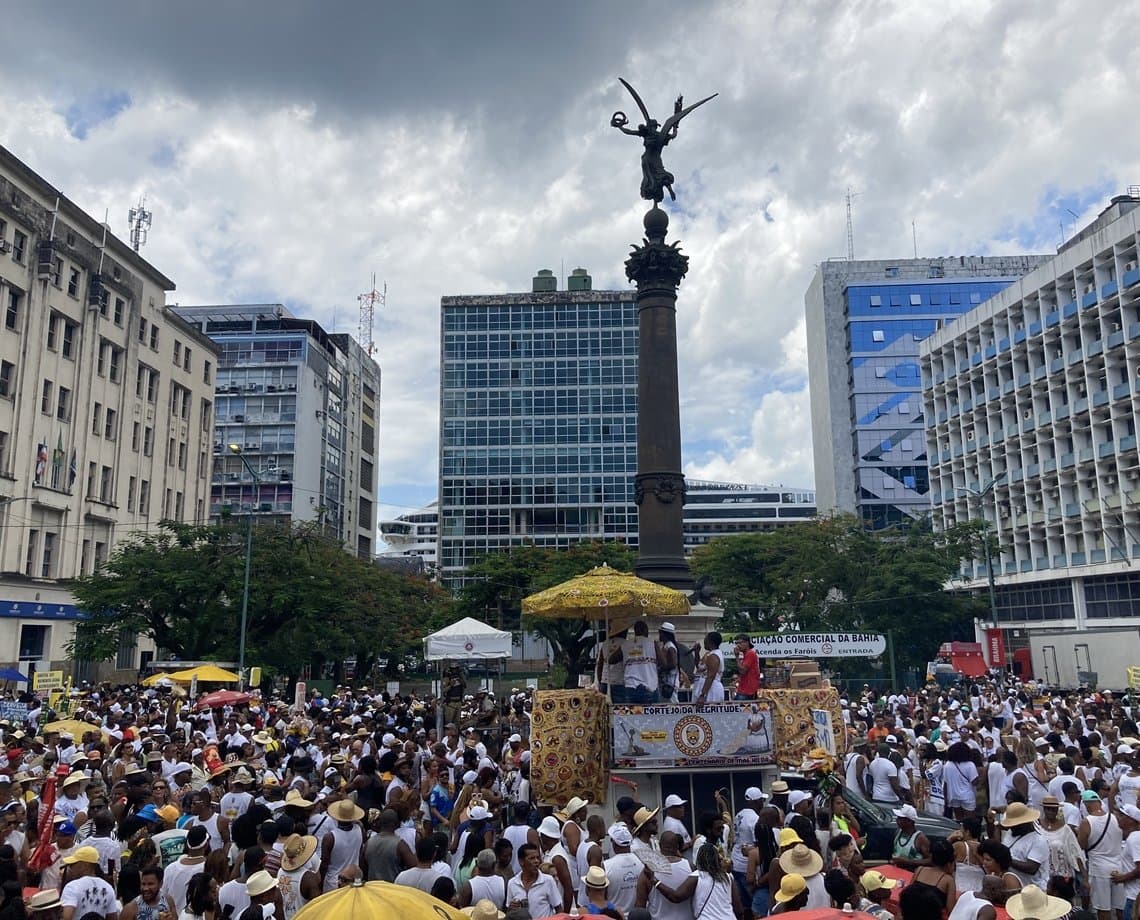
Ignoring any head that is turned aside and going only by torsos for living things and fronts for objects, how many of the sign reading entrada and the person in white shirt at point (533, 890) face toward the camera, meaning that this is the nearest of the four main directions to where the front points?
2

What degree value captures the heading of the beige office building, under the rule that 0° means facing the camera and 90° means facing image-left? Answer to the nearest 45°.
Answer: approximately 315°

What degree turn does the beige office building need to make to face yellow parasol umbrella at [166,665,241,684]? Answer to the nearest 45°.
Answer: approximately 45° to its right

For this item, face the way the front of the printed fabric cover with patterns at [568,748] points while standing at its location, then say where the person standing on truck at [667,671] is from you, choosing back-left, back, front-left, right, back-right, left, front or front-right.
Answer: back-left

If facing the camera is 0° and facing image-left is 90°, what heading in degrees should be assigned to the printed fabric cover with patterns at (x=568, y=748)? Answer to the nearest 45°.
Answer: approximately 0°

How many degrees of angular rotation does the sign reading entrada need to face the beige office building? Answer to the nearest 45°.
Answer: approximately 90° to its right

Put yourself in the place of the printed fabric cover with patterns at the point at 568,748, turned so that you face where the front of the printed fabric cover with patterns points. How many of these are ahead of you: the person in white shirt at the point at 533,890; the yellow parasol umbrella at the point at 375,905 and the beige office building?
2

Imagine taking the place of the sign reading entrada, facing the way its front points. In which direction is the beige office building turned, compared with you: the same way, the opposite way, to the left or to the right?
to the left

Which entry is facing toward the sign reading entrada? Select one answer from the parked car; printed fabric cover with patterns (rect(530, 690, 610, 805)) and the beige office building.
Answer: the beige office building

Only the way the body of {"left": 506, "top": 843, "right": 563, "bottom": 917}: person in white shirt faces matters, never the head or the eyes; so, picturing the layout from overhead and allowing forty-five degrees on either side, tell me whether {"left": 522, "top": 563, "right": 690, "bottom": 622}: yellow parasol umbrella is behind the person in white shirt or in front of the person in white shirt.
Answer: behind

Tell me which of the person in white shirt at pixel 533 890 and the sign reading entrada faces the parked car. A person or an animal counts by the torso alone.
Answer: the sign reading entrada
